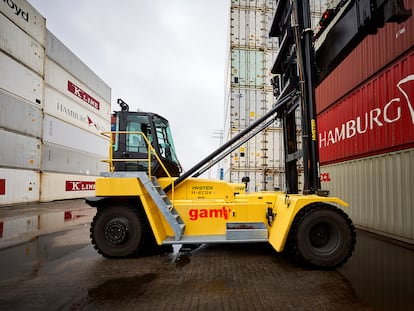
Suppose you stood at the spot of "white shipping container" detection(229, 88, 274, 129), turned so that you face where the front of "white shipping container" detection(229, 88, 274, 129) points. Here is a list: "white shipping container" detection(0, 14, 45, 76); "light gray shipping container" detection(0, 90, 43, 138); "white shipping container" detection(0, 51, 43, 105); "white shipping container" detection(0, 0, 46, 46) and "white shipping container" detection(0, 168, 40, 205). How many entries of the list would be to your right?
5

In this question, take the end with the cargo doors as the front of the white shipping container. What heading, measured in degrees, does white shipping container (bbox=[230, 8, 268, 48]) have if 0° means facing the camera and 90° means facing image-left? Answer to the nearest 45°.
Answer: approximately 0°

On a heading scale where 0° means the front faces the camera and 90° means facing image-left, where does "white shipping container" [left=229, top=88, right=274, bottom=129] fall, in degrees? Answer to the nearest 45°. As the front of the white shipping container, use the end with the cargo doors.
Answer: approximately 0°

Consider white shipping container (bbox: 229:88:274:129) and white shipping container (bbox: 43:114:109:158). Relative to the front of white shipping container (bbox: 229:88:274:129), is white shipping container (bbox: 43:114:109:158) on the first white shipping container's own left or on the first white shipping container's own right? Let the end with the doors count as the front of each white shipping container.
on the first white shipping container's own right

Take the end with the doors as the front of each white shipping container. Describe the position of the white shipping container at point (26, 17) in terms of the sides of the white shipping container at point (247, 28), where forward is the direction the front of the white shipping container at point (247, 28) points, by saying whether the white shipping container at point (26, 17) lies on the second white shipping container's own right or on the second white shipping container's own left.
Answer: on the second white shipping container's own right

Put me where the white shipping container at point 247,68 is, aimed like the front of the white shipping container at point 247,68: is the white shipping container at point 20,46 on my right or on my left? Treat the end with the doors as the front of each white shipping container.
on my right

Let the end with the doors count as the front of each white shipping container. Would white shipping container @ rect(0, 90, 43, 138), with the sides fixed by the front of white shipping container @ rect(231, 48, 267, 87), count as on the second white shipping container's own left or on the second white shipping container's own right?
on the second white shipping container's own right
